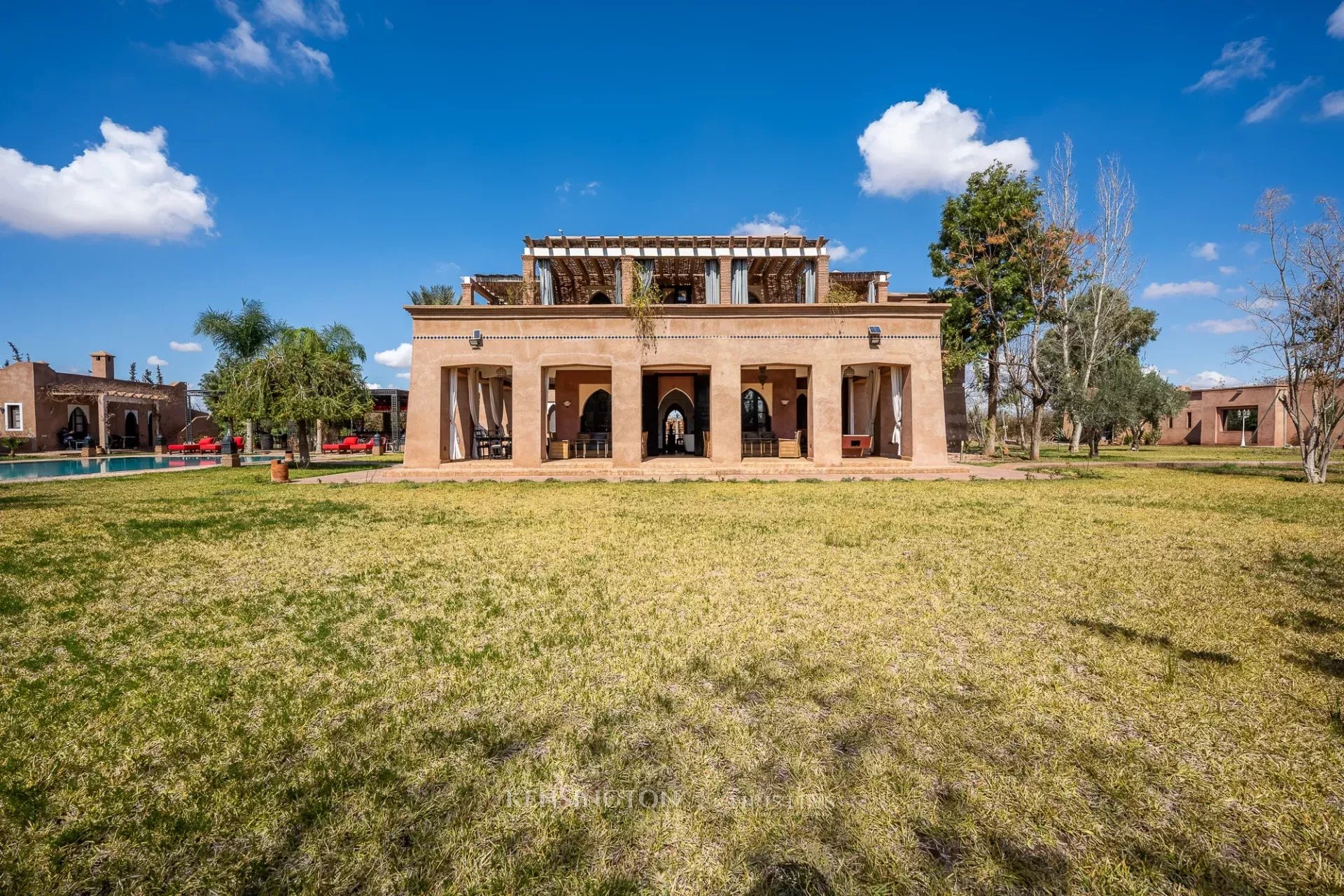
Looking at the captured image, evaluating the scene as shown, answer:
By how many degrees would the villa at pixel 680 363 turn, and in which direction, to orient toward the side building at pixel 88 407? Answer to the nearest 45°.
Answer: approximately 135° to its right

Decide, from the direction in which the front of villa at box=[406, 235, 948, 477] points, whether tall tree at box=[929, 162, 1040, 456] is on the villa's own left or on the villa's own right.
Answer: on the villa's own left

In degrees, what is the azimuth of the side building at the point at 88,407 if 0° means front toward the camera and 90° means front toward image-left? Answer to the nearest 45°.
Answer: approximately 315°

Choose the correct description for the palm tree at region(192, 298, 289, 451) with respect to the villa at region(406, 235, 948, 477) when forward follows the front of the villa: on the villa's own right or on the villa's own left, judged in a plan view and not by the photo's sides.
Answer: on the villa's own right

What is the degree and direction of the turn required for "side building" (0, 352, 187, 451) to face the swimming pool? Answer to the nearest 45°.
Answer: approximately 45° to its right

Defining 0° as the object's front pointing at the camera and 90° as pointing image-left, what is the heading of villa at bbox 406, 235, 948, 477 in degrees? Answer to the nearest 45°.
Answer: approximately 0°

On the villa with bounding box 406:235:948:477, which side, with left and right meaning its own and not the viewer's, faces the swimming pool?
right
